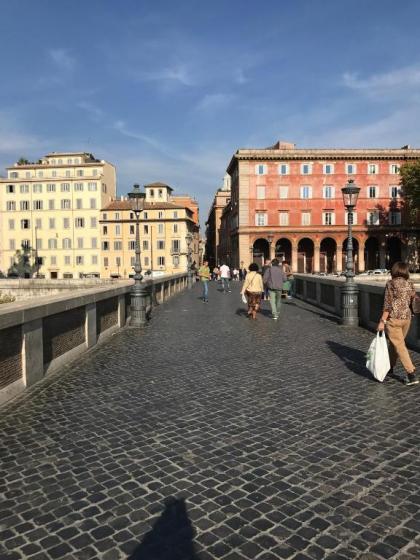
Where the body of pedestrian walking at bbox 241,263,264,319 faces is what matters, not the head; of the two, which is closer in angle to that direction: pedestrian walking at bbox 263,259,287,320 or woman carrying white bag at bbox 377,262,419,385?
the pedestrian walking

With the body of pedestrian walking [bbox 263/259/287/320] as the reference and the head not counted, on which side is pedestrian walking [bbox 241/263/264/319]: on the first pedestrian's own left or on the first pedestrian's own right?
on the first pedestrian's own left

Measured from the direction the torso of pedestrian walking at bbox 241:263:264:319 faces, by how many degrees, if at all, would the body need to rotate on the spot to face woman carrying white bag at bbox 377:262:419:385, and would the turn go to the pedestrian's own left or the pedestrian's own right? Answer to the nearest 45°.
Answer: approximately 180°

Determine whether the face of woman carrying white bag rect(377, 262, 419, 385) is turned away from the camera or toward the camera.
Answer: away from the camera

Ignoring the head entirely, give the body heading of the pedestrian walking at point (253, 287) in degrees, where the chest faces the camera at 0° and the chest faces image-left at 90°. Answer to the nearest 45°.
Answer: approximately 180°

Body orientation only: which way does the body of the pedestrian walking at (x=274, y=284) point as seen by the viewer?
away from the camera

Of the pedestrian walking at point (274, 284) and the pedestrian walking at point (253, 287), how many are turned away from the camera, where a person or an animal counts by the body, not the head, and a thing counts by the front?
2

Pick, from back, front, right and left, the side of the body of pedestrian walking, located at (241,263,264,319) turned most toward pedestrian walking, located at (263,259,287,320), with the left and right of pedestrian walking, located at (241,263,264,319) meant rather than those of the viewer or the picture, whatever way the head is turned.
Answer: right

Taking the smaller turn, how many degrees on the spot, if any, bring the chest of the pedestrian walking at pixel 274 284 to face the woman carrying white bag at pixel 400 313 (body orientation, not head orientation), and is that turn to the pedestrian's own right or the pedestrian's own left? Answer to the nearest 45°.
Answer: approximately 180°
